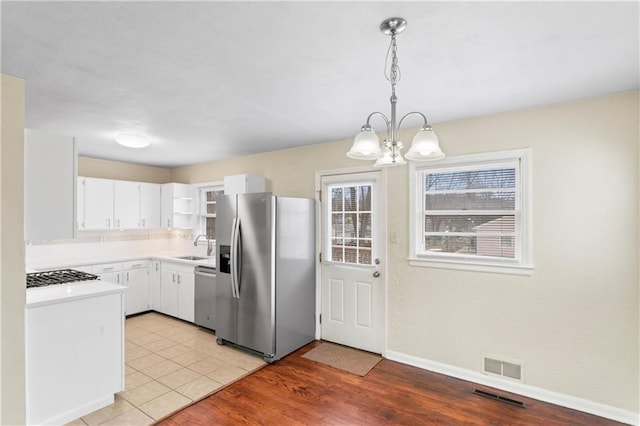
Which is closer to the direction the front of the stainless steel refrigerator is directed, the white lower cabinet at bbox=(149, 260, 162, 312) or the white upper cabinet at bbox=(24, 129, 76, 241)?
the white upper cabinet

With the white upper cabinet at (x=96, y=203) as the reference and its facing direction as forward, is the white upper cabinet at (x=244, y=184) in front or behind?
in front

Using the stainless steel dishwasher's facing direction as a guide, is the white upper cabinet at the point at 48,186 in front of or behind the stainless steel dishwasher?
in front

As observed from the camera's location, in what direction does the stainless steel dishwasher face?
facing the viewer and to the left of the viewer

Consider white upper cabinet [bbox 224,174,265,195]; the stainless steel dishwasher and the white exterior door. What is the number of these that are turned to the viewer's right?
0

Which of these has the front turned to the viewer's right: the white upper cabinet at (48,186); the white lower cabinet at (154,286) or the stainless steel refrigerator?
the white upper cabinet

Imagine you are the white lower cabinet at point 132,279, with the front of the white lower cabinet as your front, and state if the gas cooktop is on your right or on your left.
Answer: on your right

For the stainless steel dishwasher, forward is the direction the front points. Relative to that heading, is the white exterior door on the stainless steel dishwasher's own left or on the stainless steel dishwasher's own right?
on the stainless steel dishwasher's own left

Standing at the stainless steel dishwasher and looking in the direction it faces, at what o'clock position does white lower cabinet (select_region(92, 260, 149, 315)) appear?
The white lower cabinet is roughly at 3 o'clock from the stainless steel dishwasher.

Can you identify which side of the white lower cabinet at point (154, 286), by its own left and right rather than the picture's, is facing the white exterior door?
left
